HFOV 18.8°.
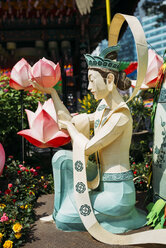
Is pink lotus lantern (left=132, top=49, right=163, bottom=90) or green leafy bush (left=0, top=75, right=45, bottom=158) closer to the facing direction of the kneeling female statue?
the green leafy bush

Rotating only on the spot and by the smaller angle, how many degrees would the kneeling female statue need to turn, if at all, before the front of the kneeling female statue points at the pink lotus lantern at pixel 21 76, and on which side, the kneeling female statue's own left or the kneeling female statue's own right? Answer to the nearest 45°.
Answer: approximately 45° to the kneeling female statue's own right

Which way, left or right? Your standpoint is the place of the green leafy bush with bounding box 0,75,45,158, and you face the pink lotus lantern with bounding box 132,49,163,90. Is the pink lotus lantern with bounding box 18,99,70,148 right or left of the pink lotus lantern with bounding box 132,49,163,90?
right

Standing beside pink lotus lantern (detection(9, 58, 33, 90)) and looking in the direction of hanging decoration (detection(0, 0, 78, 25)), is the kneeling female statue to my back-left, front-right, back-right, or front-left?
back-right

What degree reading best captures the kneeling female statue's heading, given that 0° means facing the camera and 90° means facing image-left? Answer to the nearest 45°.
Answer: approximately 90°

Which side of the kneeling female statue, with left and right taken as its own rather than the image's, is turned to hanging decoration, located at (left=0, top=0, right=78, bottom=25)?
right
